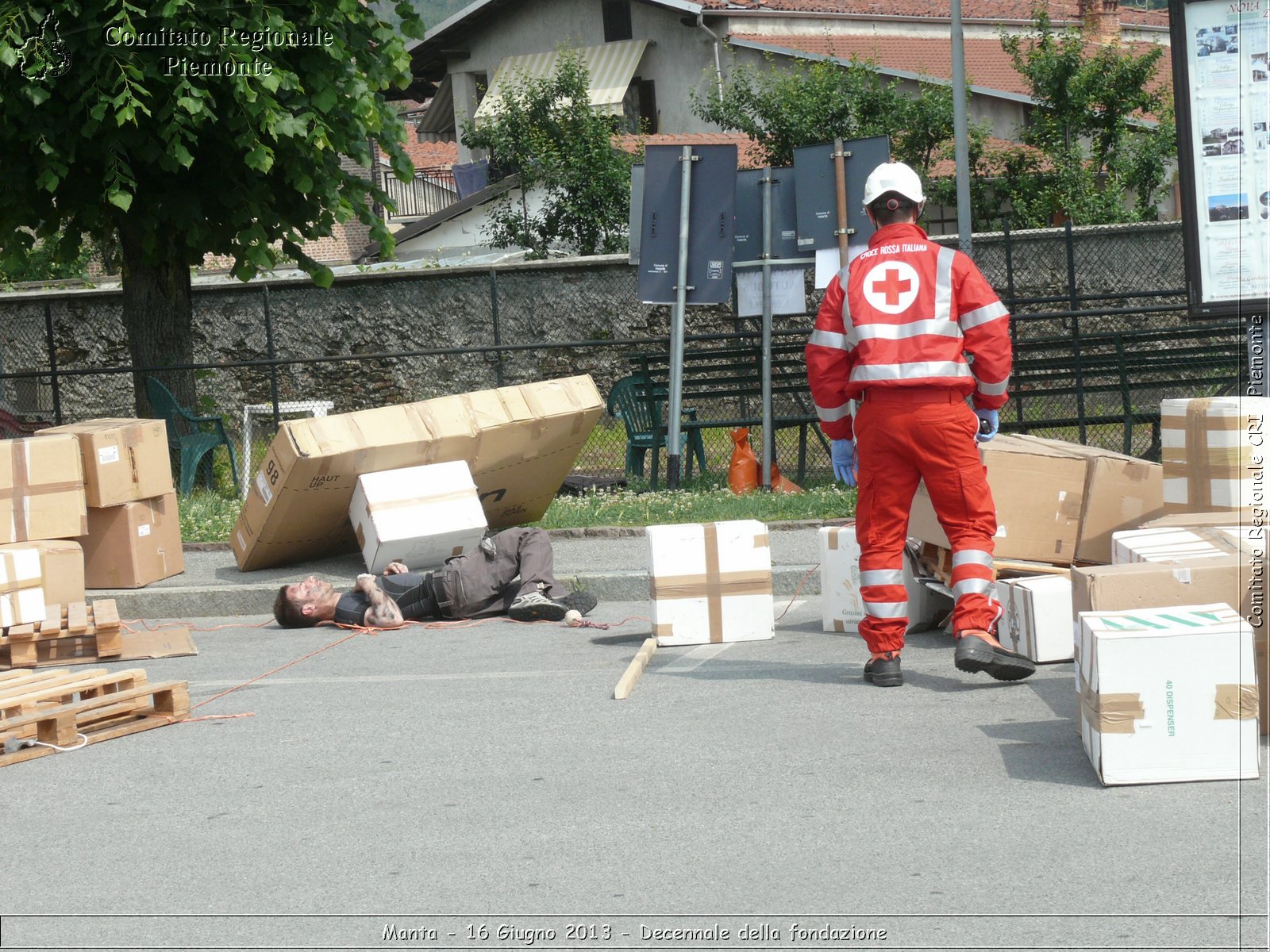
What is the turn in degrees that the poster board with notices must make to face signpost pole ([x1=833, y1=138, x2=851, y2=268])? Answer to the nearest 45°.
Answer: approximately 135° to its right

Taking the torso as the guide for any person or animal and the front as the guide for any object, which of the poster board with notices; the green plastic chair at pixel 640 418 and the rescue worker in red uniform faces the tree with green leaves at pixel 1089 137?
the rescue worker in red uniform

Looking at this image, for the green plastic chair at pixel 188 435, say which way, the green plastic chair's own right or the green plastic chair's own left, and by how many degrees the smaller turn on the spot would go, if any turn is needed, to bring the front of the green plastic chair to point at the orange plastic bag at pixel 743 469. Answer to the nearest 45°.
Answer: approximately 45° to the green plastic chair's own right

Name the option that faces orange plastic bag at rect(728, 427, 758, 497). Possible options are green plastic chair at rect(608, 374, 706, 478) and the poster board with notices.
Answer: the green plastic chair

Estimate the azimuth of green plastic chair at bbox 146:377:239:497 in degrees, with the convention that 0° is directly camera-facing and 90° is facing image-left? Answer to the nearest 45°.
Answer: approximately 270°

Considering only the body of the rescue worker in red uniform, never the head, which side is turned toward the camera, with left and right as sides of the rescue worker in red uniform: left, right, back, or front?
back

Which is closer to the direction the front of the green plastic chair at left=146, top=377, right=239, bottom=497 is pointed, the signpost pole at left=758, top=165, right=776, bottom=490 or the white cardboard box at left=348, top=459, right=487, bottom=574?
the signpost pole

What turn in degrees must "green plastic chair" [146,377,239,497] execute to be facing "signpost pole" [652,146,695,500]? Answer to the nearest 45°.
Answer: approximately 45° to its right

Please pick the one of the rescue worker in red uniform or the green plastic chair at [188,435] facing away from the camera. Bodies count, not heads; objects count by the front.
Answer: the rescue worker in red uniform

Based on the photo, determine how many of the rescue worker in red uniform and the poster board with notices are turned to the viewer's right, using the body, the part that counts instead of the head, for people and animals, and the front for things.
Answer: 0

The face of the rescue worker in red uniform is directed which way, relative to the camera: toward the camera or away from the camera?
away from the camera

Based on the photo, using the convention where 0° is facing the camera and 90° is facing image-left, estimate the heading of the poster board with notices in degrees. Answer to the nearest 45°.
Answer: approximately 0°

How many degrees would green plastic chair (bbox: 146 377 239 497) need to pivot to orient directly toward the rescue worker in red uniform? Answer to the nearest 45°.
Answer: approximately 90° to its right

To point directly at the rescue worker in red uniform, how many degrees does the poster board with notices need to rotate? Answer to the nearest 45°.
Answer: approximately 45° to its right
